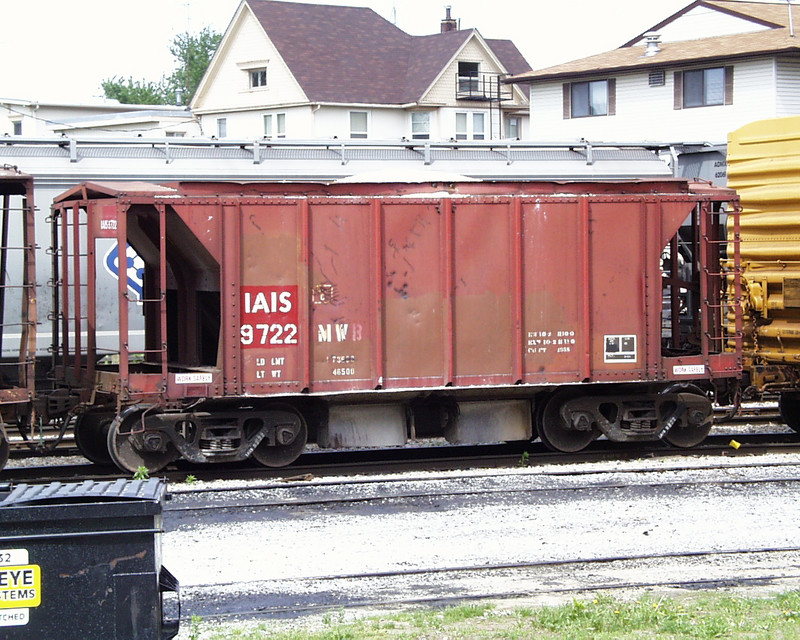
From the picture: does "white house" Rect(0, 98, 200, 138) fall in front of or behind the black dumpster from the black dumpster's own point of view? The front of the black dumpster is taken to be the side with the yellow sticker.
behind

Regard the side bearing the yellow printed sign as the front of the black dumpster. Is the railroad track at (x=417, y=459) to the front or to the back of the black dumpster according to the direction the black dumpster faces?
to the back

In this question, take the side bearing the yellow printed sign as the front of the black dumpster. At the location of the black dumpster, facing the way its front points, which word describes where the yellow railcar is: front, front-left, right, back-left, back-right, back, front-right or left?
back-left

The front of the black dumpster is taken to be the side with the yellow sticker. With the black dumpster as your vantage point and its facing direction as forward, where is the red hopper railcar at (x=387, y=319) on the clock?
The red hopper railcar is roughly at 7 o'clock from the black dumpster.

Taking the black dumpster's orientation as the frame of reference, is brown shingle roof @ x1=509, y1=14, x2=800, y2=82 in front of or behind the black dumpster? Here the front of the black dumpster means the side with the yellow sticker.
behind

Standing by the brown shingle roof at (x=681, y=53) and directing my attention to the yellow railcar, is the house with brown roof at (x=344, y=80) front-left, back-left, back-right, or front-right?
back-right

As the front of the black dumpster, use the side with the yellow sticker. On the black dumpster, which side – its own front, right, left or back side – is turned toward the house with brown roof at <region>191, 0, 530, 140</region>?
back

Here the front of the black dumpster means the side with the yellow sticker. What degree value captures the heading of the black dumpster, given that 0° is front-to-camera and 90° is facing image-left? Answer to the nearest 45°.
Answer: approximately 0°
